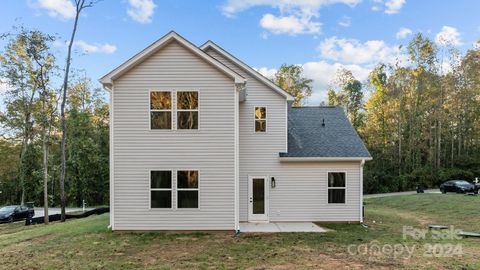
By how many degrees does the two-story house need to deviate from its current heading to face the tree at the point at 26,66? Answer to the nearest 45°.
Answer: approximately 45° to its left

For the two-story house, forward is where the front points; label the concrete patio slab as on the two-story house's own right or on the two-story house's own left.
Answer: on the two-story house's own right

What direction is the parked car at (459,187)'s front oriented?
to the viewer's right

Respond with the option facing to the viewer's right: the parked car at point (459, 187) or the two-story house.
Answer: the parked car

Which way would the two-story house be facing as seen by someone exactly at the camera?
facing away from the viewer

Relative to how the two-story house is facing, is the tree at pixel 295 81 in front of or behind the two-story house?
in front
